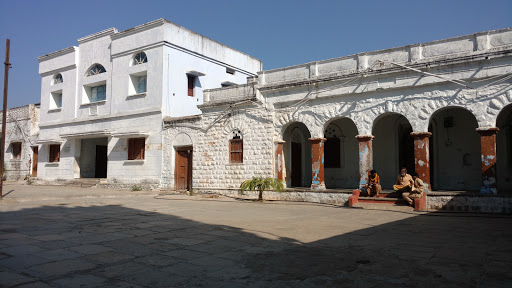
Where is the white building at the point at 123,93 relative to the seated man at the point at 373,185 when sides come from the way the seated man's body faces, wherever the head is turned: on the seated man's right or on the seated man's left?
on the seated man's right

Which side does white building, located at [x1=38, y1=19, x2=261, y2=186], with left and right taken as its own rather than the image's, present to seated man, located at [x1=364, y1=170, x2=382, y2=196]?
left

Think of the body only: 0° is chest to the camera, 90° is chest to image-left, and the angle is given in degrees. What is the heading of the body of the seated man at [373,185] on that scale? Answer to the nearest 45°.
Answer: approximately 0°

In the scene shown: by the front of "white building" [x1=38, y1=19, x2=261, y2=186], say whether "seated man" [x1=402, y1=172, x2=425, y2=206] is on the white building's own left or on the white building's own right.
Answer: on the white building's own left

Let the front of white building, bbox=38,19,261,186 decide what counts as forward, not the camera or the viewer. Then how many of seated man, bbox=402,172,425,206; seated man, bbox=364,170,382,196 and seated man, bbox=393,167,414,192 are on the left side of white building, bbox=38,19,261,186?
3

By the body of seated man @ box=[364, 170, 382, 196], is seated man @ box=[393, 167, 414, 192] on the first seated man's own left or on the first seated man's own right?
on the first seated man's own left

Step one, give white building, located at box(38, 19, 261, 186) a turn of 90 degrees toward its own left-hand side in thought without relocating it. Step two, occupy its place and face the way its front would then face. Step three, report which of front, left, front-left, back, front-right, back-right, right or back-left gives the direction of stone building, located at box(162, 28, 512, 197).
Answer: front
